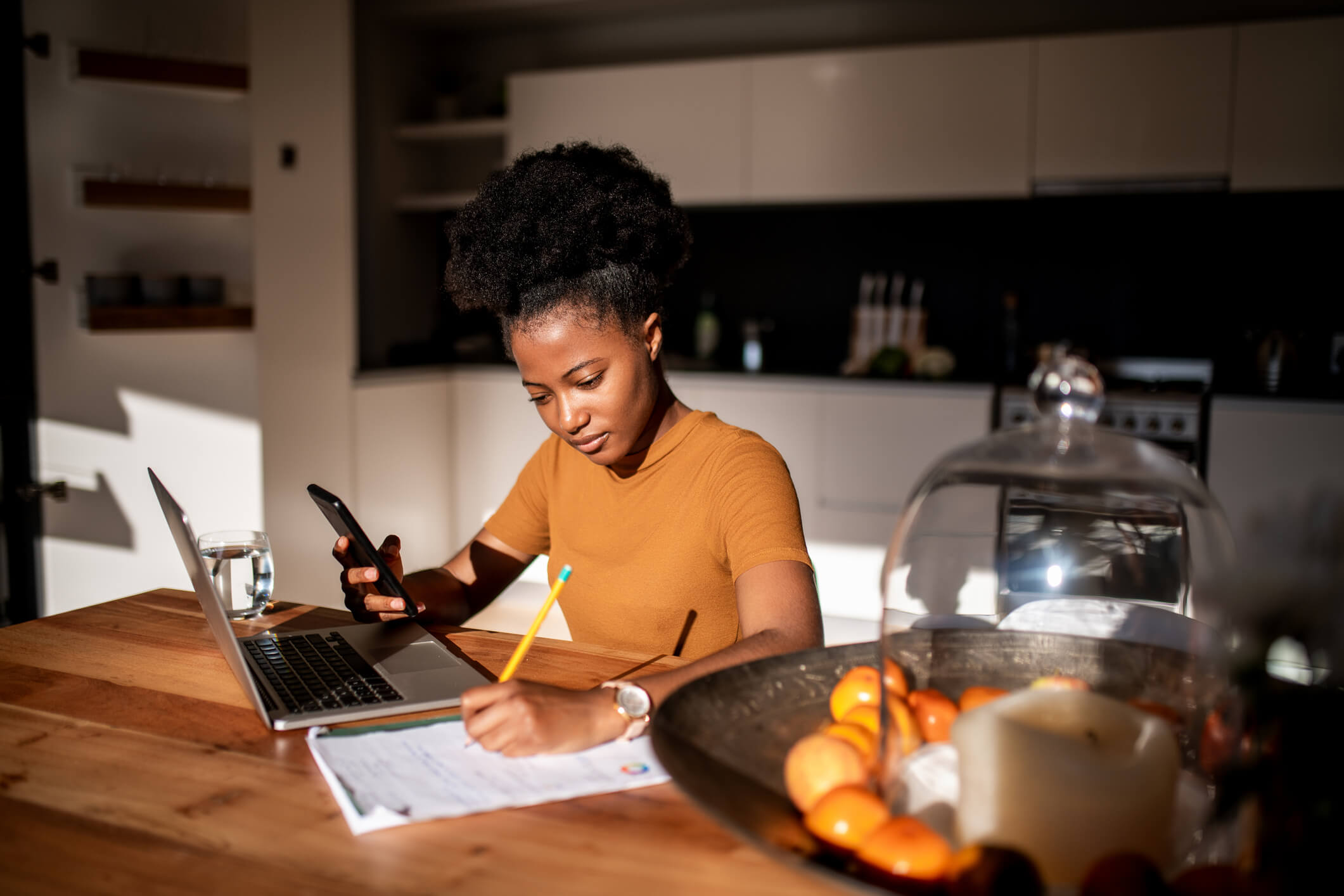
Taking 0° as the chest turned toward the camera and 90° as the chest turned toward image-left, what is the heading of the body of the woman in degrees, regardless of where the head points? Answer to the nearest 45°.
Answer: approximately 45°

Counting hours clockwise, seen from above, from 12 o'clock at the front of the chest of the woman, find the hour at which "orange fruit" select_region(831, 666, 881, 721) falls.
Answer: The orange fruit is roughly at 10 o'clock from the woman.

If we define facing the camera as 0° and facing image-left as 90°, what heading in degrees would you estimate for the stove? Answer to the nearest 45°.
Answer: approximately 0°

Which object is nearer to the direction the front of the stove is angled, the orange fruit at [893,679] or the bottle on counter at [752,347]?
the orange fruit

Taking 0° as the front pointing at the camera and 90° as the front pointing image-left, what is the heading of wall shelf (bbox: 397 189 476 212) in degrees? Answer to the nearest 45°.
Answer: approximately 0°

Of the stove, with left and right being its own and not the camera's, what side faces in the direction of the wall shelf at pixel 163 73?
right

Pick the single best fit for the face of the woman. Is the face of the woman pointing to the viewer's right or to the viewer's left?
to the viewer's left

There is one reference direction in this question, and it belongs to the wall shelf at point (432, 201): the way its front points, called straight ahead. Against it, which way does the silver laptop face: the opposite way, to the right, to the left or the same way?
to the left

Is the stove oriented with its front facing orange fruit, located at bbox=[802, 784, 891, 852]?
yes

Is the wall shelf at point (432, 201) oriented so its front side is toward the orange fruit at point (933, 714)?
yes

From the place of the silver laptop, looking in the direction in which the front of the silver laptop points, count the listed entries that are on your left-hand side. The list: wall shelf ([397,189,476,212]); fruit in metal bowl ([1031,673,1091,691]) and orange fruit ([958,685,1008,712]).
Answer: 1

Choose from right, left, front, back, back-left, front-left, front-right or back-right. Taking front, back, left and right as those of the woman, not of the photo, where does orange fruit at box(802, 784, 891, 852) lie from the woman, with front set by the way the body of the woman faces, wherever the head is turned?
front-left

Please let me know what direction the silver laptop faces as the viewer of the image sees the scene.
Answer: facing to the right of the viewer

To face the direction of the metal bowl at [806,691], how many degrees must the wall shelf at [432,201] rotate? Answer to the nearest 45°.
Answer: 0° — it already faces it

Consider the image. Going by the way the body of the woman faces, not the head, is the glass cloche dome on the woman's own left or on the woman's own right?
on the woman's own left
